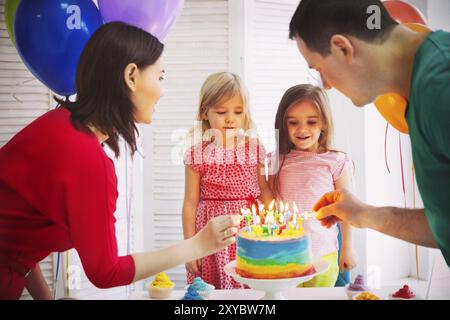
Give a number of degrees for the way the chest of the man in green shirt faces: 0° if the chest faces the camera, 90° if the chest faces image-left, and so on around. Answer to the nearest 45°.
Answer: approximately 90°

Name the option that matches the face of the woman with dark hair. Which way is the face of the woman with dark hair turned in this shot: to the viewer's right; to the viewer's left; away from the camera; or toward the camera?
to the viewer's right

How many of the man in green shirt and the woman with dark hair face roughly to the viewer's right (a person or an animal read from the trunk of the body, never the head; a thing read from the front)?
1

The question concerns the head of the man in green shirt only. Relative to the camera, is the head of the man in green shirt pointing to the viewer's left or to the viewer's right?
to the viewer's left

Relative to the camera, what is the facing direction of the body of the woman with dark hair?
to the viewer's right

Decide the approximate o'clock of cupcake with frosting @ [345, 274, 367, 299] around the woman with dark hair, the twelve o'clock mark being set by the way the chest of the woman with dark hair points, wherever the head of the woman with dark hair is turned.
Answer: The cupcake with frosting is roughly at 12 o'clock from the woman with dark hair.

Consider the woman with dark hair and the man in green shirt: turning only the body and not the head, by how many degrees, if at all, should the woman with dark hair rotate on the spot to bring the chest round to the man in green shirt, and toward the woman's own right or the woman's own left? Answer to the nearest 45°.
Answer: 0° — they already face them

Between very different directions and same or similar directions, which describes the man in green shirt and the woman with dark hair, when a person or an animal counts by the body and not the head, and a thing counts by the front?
very different directions
